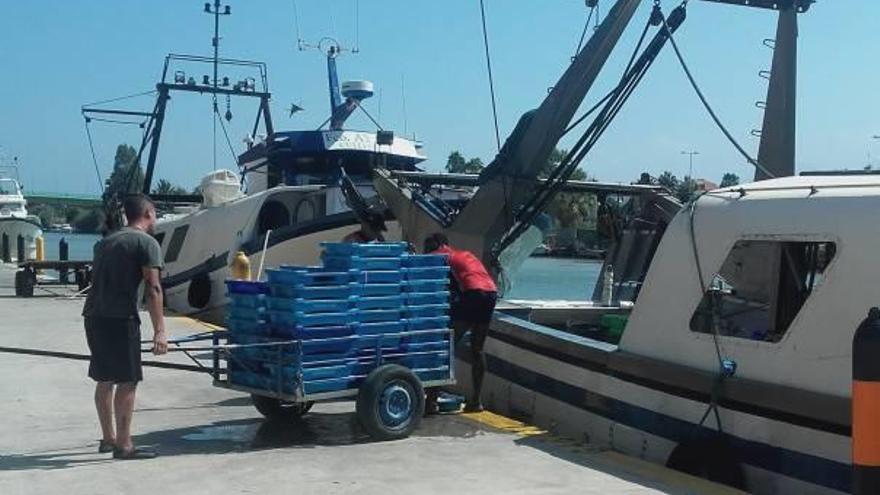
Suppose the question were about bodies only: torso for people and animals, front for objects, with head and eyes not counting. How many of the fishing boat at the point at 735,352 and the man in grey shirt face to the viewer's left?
0

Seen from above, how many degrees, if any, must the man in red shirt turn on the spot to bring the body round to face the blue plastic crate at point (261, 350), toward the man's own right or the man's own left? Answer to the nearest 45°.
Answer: approximately 45° to the man's own left

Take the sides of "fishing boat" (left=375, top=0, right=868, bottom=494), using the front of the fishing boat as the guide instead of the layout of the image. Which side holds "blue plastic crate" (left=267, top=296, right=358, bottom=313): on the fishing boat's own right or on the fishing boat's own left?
on the fishing boat's own right

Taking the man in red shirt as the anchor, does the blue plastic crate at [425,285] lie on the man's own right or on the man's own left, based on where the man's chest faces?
on the man's own left

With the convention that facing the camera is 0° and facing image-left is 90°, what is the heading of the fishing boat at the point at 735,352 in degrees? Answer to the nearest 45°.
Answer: approximately 315°

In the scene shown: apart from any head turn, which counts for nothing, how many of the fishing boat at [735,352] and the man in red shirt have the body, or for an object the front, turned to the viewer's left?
1

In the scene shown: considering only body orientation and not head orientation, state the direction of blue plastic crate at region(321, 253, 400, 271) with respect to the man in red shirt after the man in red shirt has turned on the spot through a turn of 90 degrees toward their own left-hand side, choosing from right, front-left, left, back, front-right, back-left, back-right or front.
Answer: front-right

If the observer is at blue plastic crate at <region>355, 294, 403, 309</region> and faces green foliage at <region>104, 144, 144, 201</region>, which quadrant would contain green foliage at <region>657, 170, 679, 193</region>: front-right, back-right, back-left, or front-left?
front-right

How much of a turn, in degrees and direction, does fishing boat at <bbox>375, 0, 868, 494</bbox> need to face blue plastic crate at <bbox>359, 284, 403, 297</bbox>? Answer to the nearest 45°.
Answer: approximately 135° to its right

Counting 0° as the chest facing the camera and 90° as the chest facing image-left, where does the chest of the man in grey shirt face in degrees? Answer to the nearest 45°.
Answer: approximately 225°

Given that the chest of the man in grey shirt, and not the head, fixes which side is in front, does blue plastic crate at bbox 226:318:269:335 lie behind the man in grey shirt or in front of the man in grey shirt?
in front

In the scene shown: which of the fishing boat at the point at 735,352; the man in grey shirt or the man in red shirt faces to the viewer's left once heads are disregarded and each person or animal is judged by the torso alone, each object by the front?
the man in red shirt
